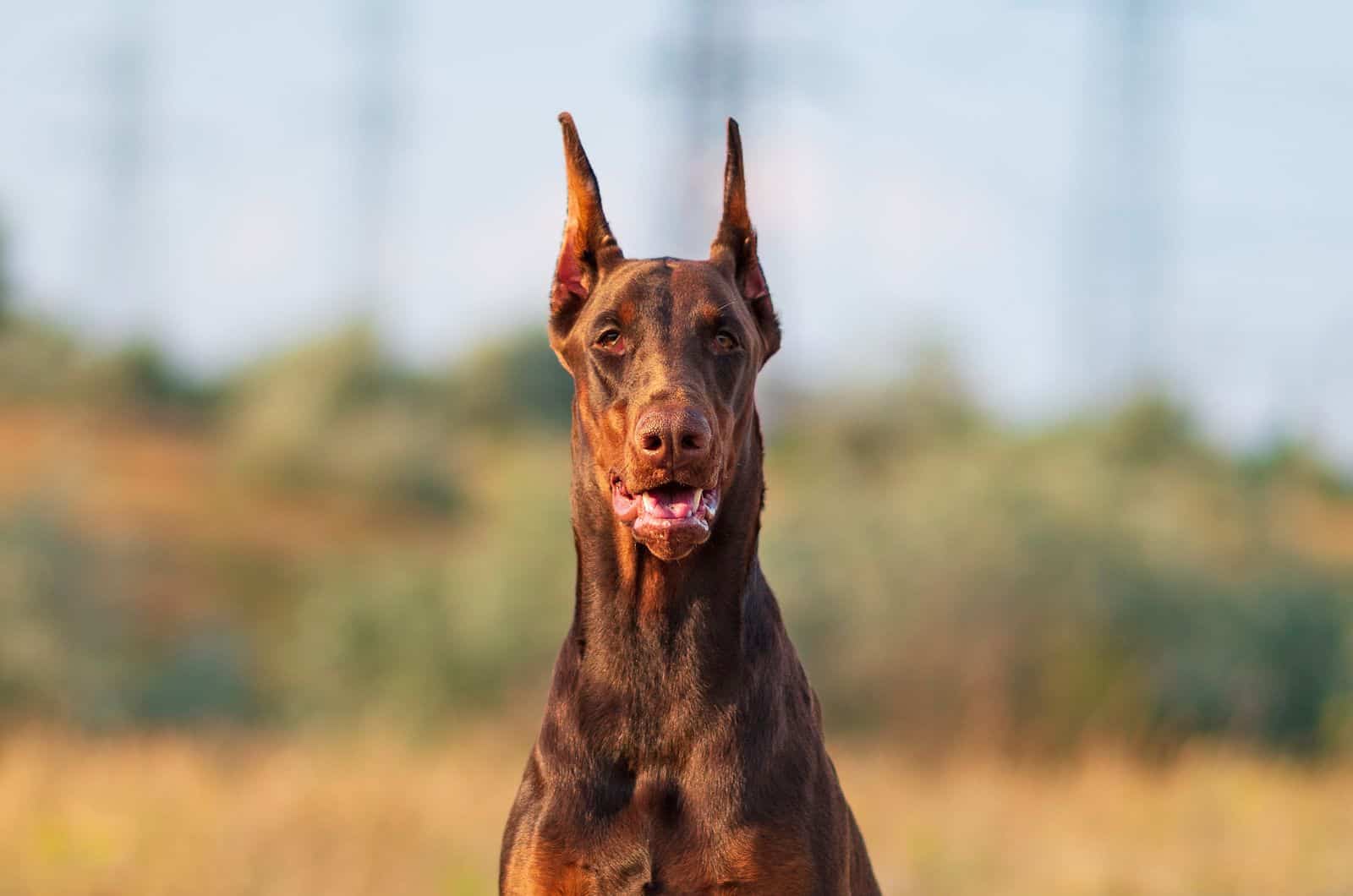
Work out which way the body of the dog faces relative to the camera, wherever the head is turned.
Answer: toward the camera
